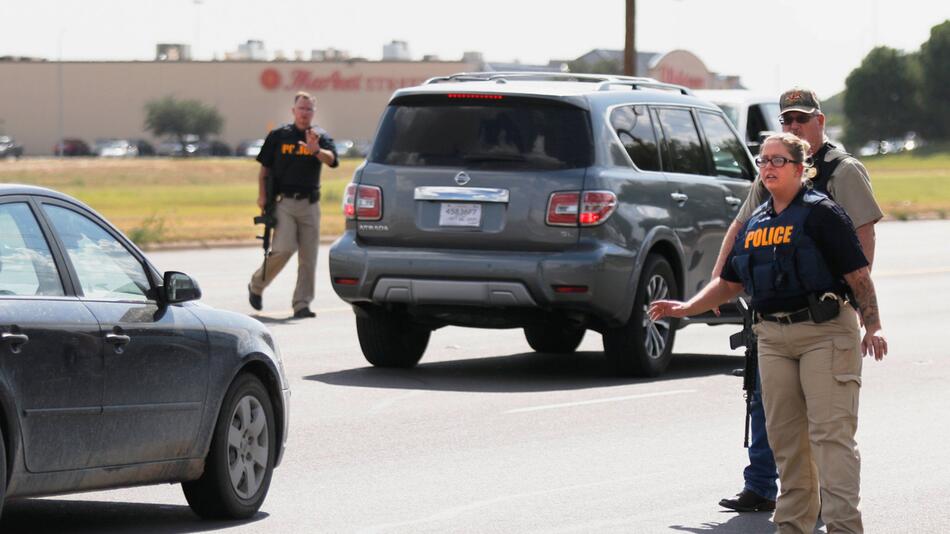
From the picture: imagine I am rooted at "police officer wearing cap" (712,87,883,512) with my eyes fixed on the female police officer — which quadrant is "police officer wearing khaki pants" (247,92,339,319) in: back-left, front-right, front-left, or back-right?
back-right

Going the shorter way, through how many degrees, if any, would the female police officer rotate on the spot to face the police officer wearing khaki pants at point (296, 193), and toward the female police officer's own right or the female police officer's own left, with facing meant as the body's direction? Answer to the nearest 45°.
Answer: approximately 90° to the female police officer's own right

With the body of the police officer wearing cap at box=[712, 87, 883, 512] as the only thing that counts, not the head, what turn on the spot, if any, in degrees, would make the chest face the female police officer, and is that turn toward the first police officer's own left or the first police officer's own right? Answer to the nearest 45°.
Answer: approximately 45° to the first police officer's own left

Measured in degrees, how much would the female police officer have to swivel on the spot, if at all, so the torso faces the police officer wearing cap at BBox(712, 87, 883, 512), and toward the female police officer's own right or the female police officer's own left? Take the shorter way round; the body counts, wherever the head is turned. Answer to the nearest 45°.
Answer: approximately 135° to the female police officer's own right

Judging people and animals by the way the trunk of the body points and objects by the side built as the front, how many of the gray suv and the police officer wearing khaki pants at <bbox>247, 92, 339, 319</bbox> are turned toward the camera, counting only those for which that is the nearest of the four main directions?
1

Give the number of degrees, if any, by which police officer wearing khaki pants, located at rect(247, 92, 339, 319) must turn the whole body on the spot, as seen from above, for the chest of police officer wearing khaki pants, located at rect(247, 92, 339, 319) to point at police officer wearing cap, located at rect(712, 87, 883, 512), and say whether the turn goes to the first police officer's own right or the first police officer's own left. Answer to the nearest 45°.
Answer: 0° — they already face them

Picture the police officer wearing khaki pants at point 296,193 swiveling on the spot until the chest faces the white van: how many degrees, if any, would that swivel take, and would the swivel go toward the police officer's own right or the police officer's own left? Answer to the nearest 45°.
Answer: approximately 135° to the police officer's own left

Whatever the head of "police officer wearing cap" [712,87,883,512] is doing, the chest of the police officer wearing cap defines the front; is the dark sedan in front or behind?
in front

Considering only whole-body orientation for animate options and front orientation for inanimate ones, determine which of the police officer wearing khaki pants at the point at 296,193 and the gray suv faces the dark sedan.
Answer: the police officer wearing khaki pants

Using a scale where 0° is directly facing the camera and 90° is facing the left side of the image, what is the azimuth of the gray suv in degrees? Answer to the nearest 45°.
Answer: approximately 225°
